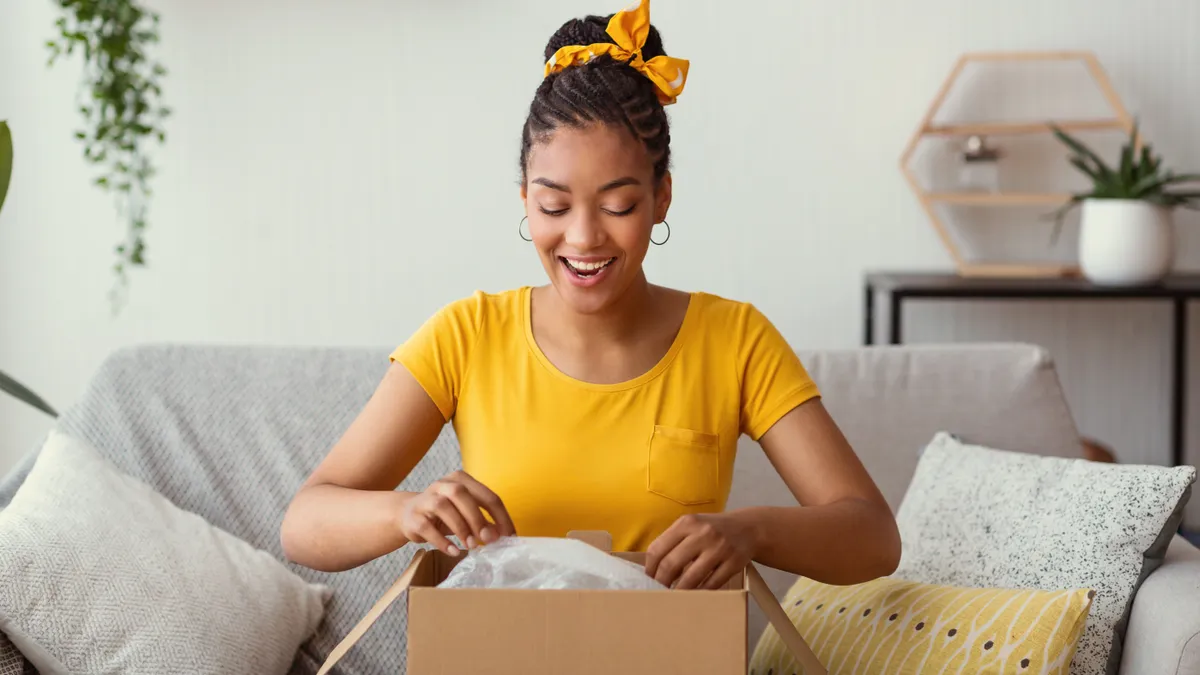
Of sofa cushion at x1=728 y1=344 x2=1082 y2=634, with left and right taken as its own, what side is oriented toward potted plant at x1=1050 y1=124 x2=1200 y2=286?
back

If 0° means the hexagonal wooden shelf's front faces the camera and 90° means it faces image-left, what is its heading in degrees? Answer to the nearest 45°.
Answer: approximately 0°

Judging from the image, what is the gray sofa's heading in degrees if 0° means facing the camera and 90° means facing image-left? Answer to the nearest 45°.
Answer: approximately 0°

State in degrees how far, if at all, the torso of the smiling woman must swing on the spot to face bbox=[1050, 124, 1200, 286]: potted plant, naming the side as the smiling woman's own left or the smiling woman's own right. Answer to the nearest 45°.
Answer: approximately 135° to the smiling woman's own left

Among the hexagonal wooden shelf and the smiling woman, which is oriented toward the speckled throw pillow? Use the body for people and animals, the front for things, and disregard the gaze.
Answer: the hexagonal wooden shelf
